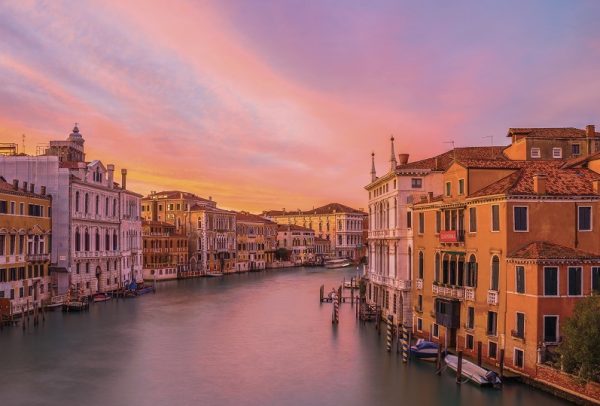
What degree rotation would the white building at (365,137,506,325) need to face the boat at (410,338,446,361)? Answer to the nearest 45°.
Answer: approximately 45° to its left

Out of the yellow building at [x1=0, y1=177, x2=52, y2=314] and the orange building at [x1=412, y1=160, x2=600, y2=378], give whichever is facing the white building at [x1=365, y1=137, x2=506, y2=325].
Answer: the yellow building

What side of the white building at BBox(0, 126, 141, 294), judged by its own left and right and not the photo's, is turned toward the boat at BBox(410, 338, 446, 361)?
front

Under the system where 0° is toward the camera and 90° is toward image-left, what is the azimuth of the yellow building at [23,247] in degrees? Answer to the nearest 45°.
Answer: approximately 315°

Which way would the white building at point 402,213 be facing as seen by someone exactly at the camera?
facing the viewer and to the left of the viewer

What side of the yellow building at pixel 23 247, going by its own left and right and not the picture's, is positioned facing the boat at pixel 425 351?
front

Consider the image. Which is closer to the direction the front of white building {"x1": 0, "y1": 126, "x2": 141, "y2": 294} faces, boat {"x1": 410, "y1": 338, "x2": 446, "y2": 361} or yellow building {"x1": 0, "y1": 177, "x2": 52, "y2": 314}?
the boat

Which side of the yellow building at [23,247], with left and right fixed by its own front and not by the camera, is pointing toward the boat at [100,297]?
left

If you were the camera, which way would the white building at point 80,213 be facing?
facing the viewer and to the right of the viewer

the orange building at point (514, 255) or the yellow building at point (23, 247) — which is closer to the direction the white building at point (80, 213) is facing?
the orange building

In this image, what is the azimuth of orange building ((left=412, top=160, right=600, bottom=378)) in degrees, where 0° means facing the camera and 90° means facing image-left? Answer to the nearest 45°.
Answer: approximately 45°

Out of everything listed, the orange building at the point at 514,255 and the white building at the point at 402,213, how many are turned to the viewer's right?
0

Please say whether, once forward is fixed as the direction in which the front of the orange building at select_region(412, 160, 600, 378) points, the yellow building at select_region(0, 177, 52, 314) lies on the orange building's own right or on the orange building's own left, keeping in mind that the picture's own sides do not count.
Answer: on the orange building's own right
